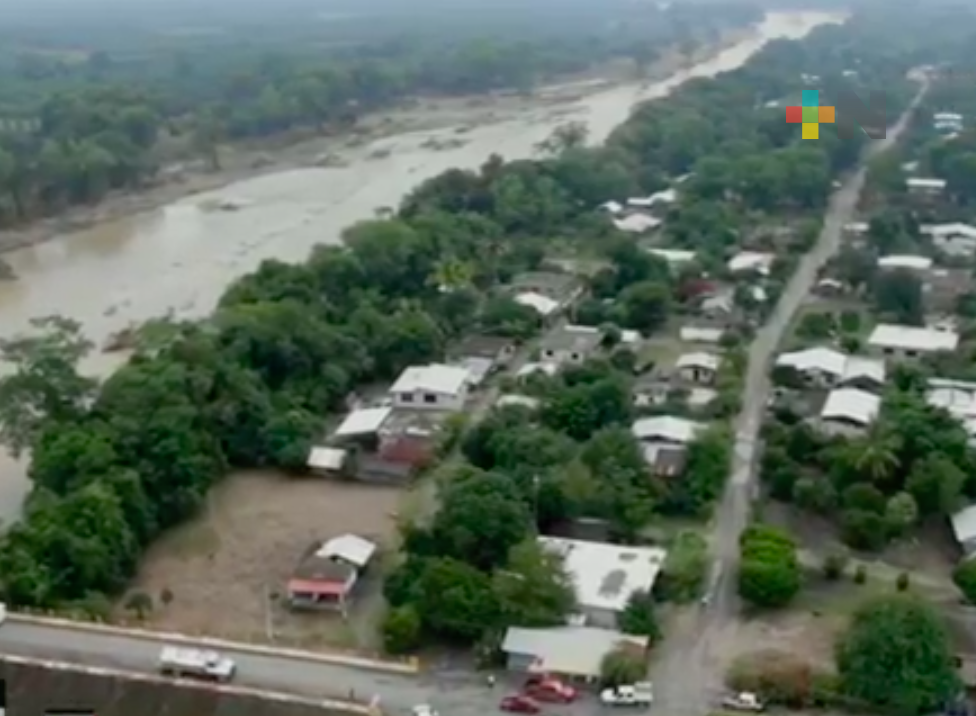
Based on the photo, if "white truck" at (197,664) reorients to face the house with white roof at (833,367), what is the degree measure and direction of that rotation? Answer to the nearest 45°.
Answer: approximately 45° to its left

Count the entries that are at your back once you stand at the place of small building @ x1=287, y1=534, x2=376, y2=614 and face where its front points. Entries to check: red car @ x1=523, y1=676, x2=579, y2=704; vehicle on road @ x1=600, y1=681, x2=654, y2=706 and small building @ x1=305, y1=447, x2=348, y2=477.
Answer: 1

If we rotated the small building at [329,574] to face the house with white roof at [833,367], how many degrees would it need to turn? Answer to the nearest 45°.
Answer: approximately 135° to its left

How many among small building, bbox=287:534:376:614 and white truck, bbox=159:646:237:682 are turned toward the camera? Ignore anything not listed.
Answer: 1

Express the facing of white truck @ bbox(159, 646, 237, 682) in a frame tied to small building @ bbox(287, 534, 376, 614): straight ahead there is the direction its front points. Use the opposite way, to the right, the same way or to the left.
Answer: to the left

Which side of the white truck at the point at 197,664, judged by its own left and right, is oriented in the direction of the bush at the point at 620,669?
front

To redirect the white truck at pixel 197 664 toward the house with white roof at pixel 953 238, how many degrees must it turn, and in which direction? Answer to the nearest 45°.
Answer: approximately 45° to its left

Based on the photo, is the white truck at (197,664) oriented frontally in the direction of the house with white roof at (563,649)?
yes

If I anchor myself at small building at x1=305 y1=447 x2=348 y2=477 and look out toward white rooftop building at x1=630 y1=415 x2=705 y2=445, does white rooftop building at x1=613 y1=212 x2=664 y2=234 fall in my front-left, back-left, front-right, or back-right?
front-left

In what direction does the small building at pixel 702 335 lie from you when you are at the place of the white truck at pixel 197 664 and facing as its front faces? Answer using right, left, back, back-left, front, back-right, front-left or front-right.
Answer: front-left

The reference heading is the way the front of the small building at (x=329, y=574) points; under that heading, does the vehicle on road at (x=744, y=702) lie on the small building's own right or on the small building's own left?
on the small building's own left

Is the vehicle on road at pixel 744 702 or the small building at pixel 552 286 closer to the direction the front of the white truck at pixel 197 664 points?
the vehicle on road

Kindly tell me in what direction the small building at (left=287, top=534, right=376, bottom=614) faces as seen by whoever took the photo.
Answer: facing the viewer

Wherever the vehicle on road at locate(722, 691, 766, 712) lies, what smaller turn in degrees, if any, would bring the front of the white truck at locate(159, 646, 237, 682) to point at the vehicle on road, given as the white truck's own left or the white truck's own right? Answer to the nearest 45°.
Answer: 0° — it already faces it

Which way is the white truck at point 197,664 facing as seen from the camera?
to the viewer's right

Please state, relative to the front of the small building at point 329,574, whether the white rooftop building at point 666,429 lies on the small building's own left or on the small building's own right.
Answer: on the small building's own left

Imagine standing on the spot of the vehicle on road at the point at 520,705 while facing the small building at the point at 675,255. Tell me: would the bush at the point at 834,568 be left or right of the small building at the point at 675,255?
right

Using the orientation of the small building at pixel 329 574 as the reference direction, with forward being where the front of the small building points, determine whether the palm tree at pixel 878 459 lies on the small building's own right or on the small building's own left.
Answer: on the small building's own left

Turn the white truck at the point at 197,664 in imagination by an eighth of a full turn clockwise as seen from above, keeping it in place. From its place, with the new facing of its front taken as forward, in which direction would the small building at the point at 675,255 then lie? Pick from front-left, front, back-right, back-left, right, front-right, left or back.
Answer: left

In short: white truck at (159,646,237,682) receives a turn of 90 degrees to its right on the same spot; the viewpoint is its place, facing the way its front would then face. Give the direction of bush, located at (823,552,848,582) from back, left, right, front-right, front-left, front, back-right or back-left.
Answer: left

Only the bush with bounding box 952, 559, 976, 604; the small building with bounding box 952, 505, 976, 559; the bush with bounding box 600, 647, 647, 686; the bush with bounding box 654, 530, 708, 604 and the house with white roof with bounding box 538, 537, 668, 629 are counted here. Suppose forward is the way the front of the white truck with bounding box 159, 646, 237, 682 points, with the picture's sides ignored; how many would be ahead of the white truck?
5
